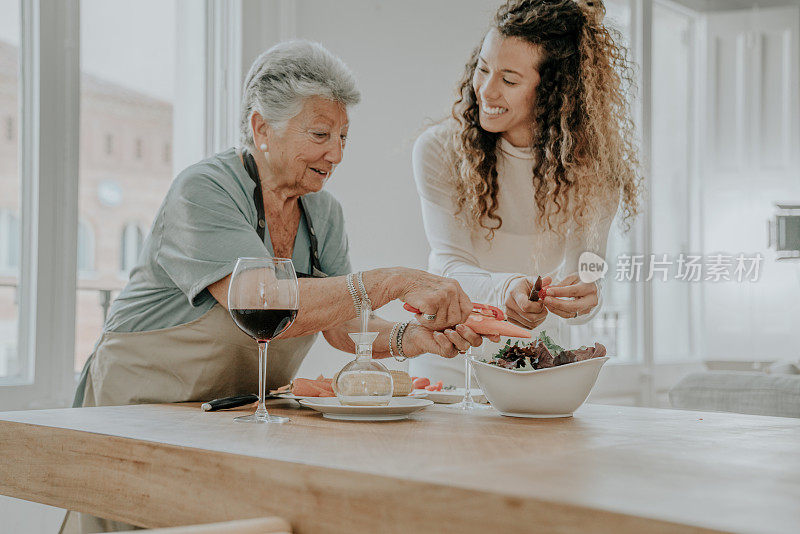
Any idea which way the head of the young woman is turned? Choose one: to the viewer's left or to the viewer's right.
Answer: to the viewer's left

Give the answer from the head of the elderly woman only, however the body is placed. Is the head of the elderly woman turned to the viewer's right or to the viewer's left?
to the viewer's right

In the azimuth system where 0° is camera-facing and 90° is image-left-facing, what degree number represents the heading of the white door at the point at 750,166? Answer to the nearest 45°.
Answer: approximately 0°

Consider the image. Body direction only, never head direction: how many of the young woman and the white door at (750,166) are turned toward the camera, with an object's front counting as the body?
2

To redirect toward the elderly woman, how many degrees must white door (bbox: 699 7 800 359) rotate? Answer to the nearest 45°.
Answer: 0° — it already faces them

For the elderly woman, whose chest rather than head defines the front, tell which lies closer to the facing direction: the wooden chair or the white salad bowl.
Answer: the white salad bowl

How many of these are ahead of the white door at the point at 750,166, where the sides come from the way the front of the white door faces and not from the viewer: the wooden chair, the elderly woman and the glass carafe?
3
